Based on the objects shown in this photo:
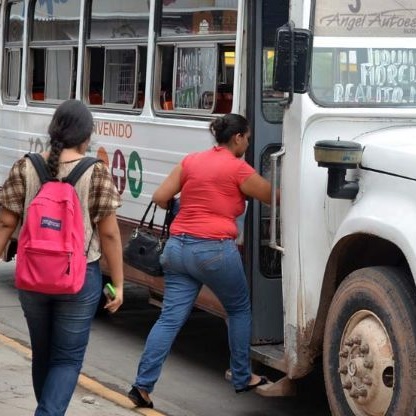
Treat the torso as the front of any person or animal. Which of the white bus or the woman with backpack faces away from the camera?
the woman with backpack

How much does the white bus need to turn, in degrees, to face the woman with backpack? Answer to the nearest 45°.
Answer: approximately 90° to its right

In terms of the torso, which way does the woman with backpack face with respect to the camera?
away from the camera

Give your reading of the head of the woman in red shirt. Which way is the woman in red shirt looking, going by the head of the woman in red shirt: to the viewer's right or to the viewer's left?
to the viewer's right

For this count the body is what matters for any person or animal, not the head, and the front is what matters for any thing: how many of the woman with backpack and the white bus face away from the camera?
1

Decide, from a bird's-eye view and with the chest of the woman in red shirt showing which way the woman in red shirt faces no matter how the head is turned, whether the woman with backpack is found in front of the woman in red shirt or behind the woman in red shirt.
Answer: behind
